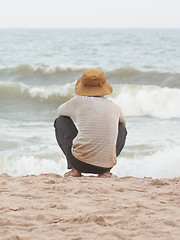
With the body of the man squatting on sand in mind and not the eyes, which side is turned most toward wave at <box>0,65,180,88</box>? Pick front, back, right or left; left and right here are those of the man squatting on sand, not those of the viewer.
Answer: front

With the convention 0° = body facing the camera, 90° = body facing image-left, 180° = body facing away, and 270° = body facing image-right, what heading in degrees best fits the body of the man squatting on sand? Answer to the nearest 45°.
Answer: approximately 180°

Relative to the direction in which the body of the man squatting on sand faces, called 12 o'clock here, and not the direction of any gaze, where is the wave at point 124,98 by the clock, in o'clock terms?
The wave is roughly at 12 o'clock from the man squatting on sand.

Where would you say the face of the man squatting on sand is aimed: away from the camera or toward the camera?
away from the camera
